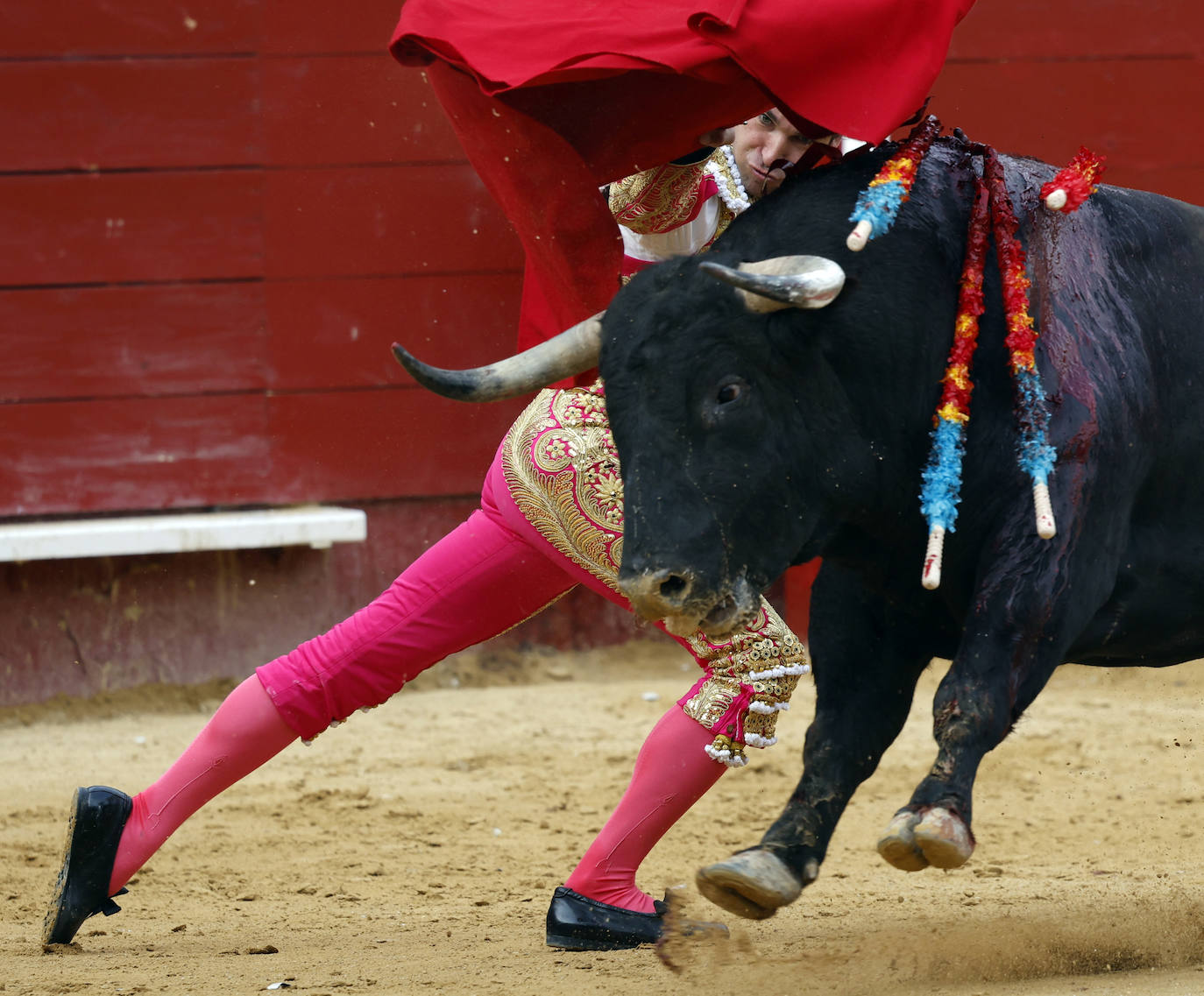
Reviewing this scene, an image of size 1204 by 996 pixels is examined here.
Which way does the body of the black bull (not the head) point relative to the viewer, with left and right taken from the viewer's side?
facing the viewer and to the left of the viewer
